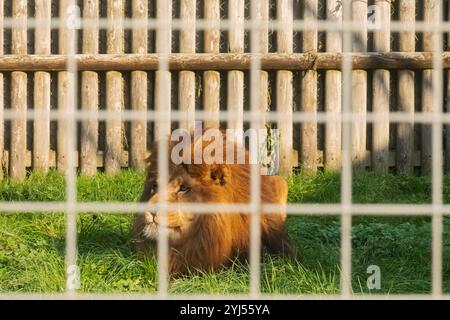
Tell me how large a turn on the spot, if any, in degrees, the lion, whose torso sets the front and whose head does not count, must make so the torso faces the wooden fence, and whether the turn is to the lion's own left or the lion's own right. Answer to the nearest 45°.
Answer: approximately 135° to the lion's own right

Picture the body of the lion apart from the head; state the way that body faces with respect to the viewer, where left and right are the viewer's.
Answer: facing the viewer and to the left of the viewer
